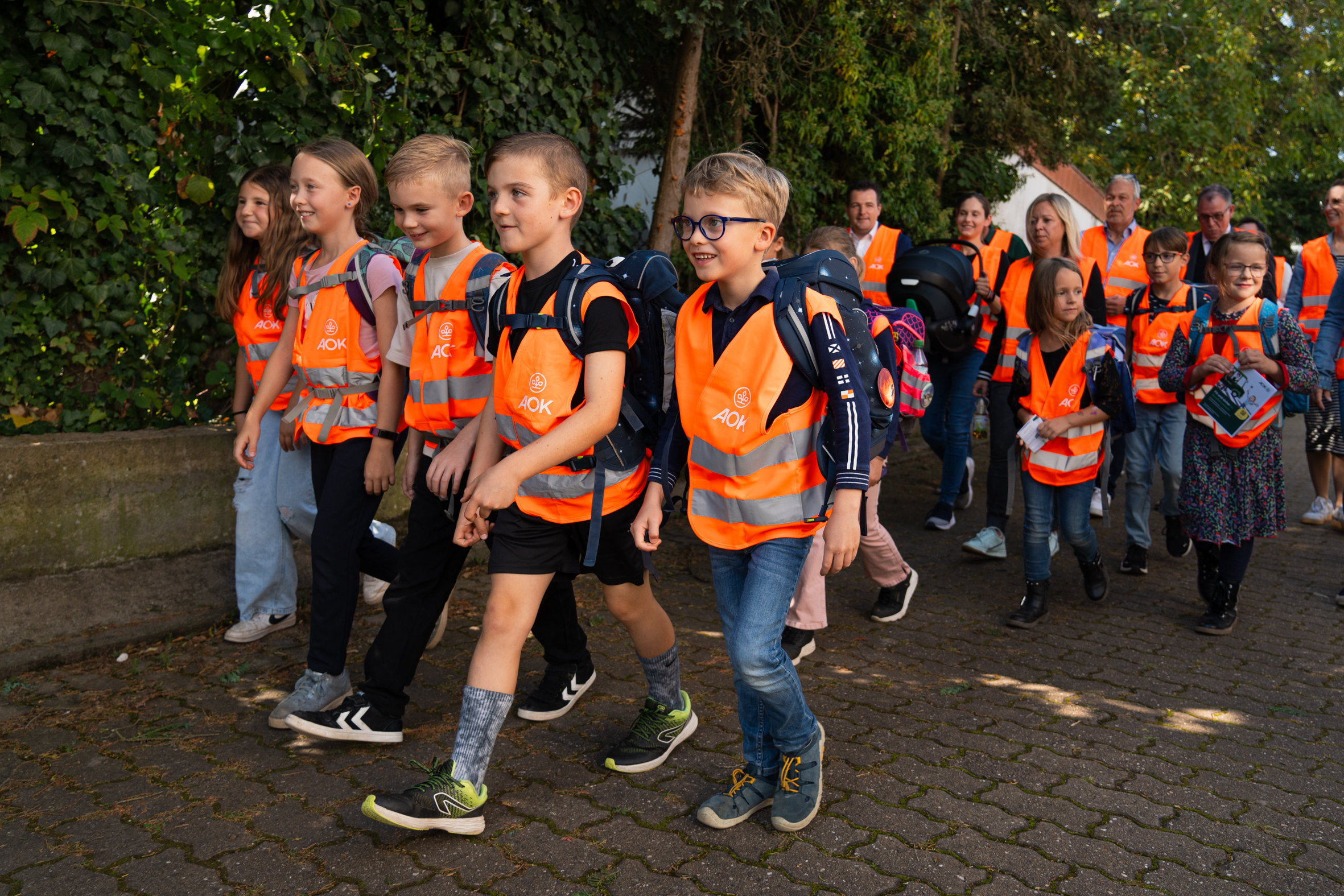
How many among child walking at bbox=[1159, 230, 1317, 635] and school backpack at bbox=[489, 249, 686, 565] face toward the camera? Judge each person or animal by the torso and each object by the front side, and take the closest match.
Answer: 1

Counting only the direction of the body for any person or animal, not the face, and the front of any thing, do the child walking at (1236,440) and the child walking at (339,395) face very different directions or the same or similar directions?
same or similar directions

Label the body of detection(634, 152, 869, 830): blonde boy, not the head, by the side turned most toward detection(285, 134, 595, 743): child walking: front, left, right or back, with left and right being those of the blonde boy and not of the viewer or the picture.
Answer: right

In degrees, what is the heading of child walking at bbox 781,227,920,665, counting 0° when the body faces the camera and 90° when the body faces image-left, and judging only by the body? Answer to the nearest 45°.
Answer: approximately 45°

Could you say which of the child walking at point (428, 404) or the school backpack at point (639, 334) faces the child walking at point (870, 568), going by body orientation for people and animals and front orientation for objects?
the school backpack

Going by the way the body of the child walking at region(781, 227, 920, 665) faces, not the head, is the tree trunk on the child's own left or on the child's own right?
on the child's own right

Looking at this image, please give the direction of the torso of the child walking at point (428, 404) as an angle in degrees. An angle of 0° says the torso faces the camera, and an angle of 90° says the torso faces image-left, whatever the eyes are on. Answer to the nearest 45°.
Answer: approximately 45°

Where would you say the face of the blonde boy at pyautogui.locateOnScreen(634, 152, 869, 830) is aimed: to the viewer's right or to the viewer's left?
to the viewer's left

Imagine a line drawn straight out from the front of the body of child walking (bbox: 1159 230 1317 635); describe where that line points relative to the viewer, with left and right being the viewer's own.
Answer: facing the viewer

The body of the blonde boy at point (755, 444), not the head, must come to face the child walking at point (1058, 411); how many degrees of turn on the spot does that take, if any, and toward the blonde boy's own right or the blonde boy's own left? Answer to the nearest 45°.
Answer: approximately 180°

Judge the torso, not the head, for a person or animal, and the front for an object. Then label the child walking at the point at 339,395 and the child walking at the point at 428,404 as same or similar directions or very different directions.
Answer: same or similar directions

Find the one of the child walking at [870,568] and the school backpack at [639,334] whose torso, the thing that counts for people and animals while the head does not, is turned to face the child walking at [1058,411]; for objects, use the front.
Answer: the school backpack

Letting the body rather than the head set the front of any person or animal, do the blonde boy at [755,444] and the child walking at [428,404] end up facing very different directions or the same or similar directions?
same or similar directions

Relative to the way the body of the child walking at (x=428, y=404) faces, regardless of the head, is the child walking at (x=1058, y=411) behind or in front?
behind

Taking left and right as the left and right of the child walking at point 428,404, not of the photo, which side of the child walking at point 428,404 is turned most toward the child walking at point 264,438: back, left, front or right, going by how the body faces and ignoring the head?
right

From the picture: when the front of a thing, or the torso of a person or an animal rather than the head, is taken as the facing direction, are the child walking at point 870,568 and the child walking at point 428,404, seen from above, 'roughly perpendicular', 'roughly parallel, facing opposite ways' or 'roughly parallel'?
roughly parallel

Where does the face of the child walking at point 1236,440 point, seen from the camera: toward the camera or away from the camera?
toward the camera

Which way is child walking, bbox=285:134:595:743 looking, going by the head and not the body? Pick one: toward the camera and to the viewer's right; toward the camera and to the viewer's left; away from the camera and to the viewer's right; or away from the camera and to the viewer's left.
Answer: toward the camera and to the viewer's left

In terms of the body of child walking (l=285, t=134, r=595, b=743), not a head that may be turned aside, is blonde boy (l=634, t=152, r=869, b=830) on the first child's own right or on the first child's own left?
on the first child's own left

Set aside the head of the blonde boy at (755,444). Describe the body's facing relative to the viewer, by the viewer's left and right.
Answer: facing the viewer and to the left of the viewer
